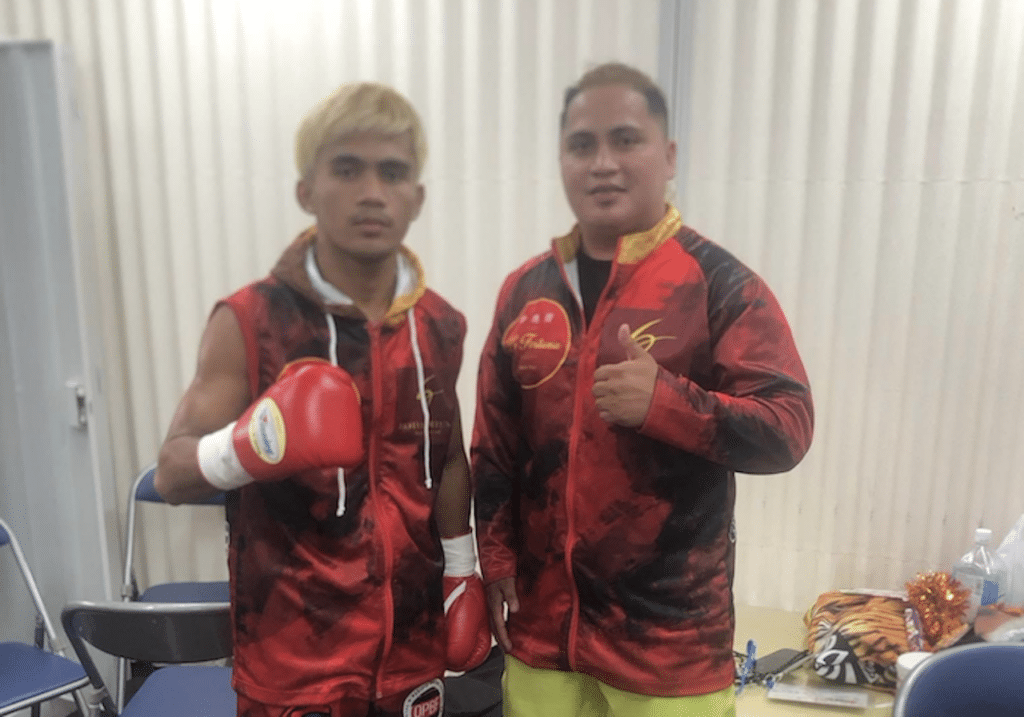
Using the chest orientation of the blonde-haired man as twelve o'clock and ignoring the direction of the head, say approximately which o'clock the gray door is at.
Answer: The gray door is roughly at 5 o'clock from the blonde-haired man.

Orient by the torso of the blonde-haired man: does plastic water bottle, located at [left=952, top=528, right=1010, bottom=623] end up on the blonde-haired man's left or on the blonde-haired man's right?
on the blonde-haired man's left

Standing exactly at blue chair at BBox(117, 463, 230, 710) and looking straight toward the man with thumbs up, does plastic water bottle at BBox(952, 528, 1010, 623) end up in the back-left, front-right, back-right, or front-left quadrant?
front-left

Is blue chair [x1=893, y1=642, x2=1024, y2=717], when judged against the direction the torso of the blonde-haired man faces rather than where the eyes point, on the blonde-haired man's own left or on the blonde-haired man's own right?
on the blonde-haired man's own left

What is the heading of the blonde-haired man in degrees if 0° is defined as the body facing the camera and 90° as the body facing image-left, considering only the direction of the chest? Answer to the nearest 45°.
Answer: approximately 0°

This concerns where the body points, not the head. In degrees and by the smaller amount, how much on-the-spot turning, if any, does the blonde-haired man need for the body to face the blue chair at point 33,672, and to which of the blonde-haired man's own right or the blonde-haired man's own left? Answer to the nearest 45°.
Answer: approximately 135° to the blonde-haired man's own right

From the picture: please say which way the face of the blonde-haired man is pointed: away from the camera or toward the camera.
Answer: toward the camera
